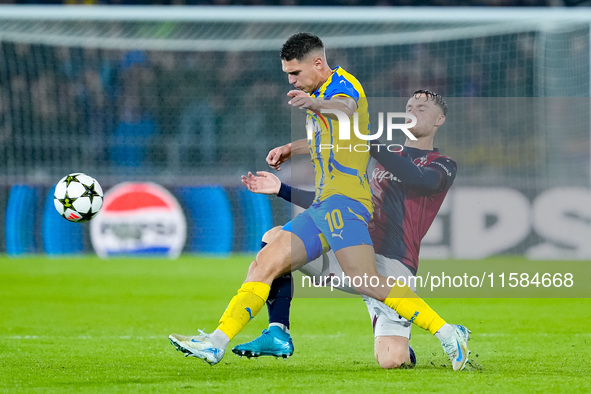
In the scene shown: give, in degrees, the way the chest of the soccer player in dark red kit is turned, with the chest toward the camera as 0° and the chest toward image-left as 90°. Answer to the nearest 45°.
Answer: approximately 45°

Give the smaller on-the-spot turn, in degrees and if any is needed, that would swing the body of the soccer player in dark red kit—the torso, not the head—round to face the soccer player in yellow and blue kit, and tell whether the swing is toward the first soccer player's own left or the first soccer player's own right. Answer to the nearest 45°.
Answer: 0° — they already face them

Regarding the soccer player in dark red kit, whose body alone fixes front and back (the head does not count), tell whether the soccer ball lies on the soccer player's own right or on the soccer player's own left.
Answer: on the soccer player's own right

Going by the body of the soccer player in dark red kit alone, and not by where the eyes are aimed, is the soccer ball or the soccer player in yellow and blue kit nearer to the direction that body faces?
the soccer player in yellow and blue kit
